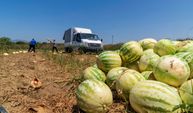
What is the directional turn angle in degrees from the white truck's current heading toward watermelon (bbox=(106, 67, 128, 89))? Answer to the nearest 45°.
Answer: approximately 45° to its right

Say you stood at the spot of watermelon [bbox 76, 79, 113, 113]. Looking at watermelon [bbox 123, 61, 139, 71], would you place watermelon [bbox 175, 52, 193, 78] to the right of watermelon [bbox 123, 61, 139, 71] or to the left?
right

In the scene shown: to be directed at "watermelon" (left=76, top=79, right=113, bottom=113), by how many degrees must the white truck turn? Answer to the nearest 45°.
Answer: approximately 45° to its right

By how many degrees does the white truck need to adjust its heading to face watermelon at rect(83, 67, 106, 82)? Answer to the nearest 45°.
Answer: approximately 45° to its right

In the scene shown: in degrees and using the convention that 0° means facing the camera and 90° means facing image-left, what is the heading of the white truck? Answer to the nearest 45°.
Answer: approximately 315°

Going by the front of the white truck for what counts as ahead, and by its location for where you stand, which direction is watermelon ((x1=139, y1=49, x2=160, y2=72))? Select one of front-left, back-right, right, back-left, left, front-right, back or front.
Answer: front-right
